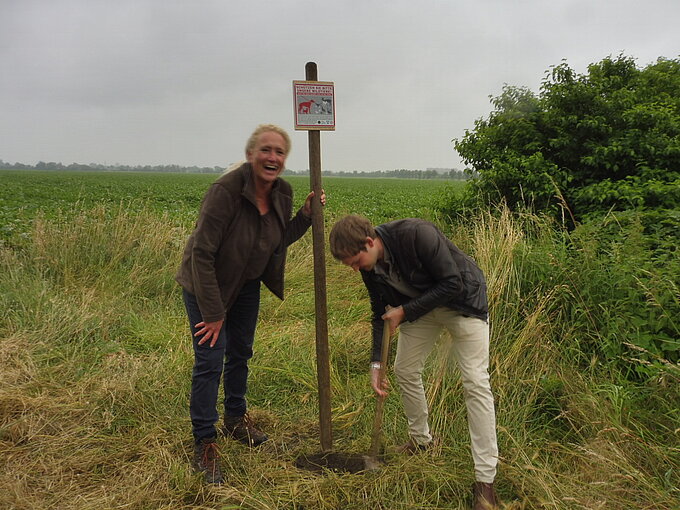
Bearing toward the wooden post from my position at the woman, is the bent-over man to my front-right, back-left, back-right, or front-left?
front-right

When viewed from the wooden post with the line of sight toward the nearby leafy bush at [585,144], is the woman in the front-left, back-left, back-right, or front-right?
back-left

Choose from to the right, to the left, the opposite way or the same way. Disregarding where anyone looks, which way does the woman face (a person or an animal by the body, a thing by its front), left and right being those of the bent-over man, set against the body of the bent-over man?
to the left

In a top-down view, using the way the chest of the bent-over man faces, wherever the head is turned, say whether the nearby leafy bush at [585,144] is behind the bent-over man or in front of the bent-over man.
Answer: behind

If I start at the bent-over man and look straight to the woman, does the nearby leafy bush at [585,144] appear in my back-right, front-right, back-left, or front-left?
back-right

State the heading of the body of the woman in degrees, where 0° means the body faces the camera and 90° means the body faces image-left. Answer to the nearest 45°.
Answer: approximately 315°

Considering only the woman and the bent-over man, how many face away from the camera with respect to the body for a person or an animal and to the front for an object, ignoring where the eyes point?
0

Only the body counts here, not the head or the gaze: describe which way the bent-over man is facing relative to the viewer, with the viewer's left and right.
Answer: facing the viewer and to the left of the viewer

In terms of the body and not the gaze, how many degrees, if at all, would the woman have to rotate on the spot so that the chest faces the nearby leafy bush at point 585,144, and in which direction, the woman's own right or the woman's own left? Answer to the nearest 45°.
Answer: approximately 90° to the woman's own left

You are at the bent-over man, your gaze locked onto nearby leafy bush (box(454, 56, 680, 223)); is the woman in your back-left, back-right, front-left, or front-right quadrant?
back-left

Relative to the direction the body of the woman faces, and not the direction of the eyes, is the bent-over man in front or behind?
in front
